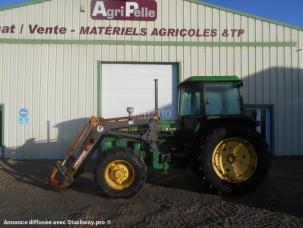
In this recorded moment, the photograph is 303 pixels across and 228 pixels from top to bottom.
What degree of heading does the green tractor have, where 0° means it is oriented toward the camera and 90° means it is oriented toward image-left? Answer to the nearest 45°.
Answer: approximately 90°
